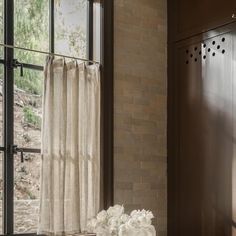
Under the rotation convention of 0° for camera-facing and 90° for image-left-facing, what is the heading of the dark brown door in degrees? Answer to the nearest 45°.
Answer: approximately 45°

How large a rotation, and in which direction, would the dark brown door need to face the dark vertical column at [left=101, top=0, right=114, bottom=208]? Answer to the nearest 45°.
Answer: approximately 45° to its right

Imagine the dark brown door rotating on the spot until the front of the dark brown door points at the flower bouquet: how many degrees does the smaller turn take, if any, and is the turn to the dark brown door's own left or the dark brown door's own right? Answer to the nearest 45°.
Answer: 0° — it already faces it
